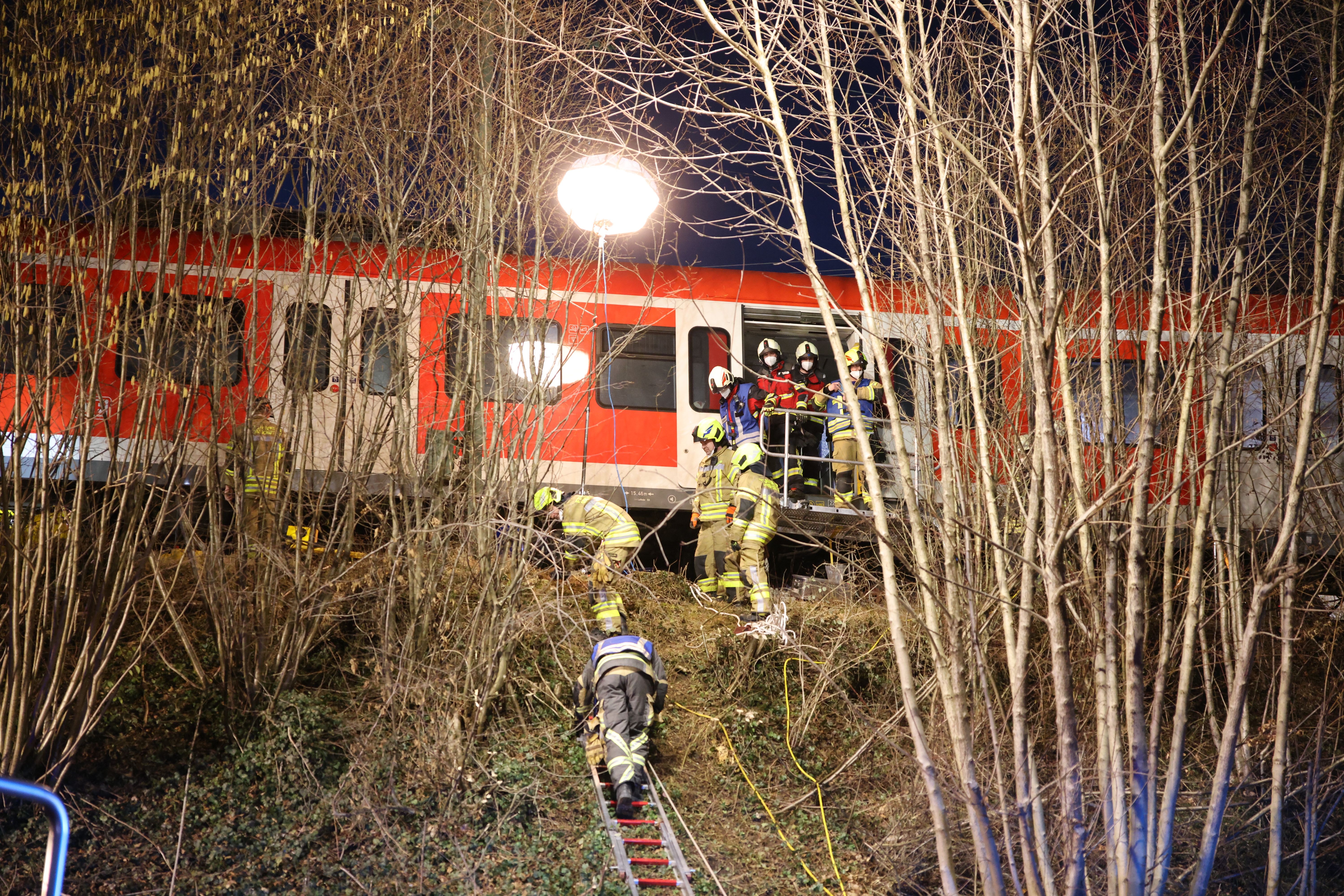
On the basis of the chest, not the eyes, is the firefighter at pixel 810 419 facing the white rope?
yes

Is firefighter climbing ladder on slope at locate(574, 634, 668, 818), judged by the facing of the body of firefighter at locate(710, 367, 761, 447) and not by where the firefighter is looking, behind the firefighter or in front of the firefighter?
in front

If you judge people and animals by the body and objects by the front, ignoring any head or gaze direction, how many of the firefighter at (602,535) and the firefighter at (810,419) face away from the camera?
0

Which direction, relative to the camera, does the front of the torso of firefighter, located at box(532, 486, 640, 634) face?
to the viewer's left

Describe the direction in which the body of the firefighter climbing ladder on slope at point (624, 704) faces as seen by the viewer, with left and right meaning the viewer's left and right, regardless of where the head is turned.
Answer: facing away from the viewer

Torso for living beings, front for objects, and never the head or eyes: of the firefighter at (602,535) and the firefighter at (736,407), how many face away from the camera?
0

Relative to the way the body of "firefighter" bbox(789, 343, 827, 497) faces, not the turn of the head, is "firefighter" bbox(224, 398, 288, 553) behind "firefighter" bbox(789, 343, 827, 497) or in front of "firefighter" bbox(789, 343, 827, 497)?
in front

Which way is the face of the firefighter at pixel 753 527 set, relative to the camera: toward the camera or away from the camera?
away from the camera
